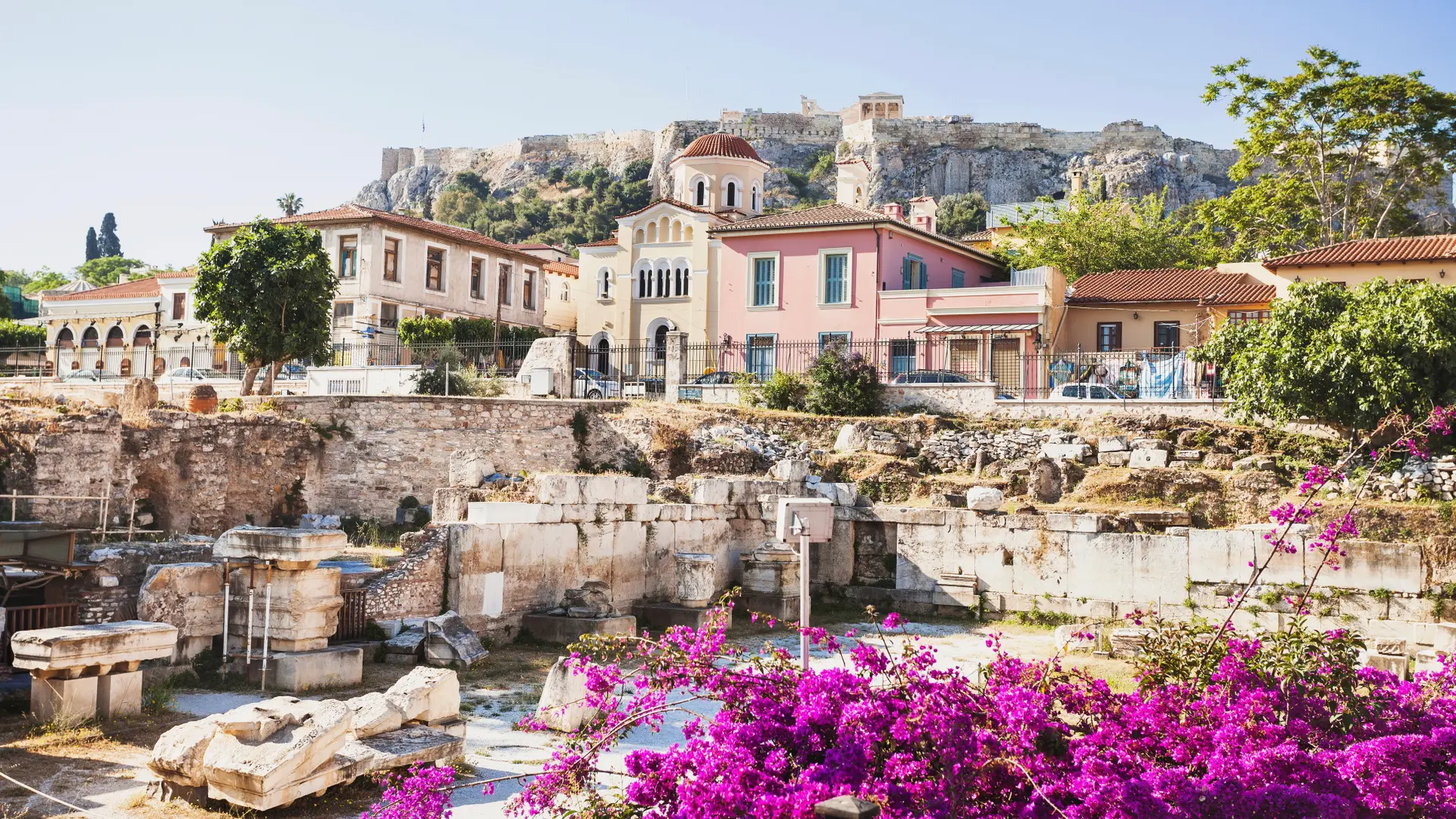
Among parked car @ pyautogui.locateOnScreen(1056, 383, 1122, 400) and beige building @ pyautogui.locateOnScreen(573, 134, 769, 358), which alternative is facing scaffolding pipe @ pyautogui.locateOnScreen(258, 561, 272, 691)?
the beige building

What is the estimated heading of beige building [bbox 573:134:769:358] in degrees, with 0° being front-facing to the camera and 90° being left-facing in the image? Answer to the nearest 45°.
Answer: approximately 0°

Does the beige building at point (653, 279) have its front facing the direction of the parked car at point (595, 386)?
yes

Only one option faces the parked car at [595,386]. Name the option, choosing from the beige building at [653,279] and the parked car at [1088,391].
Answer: the beige building

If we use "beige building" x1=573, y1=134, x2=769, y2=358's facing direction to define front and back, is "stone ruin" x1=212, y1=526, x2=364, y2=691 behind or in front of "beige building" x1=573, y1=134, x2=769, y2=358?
in front

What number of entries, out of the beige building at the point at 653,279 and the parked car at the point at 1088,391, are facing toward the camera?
1

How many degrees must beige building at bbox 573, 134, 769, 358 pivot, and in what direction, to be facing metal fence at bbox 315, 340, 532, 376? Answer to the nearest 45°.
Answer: approximately 45° to its right

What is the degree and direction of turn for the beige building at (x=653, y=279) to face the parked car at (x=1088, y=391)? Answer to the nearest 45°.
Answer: approximately 45° to its left

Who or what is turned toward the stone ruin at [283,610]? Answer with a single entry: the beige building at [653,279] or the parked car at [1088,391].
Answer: the beige building

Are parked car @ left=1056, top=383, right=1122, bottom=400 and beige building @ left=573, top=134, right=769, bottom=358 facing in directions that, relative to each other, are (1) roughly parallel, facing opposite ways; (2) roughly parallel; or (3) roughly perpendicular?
roughly perpendicular

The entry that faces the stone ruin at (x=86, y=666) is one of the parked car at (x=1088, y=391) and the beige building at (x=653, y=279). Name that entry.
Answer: the beige building

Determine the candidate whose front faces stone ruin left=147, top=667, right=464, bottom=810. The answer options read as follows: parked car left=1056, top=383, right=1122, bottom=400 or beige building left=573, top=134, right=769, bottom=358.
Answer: the beige building
